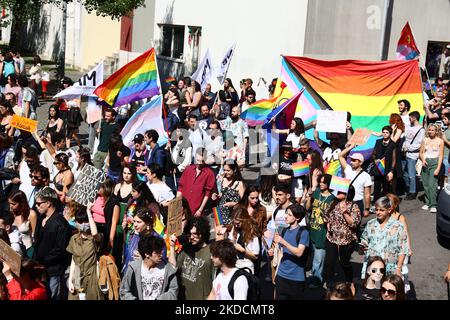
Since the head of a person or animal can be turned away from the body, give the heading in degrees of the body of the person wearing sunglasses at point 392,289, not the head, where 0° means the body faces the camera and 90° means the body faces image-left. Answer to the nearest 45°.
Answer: approximately 45°

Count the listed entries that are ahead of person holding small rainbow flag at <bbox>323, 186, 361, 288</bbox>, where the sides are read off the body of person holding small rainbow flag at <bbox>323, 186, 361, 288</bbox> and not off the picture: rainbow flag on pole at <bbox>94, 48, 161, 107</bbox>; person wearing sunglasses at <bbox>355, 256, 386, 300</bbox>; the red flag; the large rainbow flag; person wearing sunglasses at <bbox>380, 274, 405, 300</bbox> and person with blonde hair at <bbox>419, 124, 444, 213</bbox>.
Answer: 2

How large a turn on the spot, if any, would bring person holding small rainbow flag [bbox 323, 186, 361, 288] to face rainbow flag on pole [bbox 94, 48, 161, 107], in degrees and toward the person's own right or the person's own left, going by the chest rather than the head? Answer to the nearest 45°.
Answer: approximately 135° to the person's own right

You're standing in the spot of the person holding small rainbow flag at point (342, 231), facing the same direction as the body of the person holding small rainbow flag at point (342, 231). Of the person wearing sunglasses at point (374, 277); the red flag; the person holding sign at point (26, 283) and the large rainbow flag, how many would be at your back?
2

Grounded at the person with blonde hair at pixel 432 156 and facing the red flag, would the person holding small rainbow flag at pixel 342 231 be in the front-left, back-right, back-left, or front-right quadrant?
back-left

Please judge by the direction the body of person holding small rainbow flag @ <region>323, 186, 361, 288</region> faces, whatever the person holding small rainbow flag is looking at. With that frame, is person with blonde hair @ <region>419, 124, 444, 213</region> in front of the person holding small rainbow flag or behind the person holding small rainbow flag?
behind

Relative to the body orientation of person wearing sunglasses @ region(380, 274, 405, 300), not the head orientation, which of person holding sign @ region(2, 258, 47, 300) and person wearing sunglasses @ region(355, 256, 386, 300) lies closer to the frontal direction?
the person holding sign

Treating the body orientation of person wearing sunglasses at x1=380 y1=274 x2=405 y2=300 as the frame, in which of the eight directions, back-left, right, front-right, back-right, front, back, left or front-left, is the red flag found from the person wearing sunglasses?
back-right

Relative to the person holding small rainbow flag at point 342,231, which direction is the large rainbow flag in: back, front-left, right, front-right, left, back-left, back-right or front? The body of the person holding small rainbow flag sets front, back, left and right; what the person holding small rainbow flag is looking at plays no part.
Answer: back

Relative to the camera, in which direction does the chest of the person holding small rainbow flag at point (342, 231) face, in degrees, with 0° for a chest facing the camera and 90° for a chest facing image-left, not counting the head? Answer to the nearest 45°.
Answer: approximately 0°

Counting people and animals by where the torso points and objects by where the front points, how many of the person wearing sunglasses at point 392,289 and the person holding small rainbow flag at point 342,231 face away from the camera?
0

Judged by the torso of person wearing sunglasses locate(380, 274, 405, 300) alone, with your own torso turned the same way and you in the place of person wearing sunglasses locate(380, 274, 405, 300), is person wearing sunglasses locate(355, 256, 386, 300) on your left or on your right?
on your right

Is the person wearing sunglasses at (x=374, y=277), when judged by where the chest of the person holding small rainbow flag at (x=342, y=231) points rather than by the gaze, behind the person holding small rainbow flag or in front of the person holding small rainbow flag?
in front
